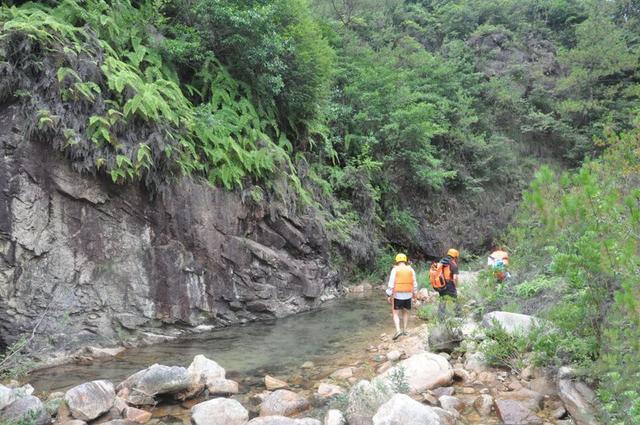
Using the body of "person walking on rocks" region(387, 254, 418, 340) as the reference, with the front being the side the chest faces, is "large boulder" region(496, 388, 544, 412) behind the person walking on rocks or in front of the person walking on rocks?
behind

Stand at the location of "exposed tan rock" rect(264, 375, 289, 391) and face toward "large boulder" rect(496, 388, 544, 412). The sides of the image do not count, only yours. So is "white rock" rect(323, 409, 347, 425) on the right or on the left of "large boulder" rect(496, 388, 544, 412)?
right

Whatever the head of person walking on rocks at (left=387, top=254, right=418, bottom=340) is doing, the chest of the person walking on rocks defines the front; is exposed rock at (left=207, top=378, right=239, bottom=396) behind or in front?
behind

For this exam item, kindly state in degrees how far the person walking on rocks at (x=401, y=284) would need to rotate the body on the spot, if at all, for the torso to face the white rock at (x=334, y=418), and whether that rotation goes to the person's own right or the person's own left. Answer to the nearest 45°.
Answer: approximately 180°

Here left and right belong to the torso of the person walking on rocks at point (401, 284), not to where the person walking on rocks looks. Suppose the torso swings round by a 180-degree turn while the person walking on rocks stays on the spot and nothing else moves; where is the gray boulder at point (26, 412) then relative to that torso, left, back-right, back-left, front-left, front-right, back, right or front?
front-right

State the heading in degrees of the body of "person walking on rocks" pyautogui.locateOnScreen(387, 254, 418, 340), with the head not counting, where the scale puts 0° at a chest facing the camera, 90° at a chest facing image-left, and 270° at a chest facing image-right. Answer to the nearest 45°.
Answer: approximately 180°

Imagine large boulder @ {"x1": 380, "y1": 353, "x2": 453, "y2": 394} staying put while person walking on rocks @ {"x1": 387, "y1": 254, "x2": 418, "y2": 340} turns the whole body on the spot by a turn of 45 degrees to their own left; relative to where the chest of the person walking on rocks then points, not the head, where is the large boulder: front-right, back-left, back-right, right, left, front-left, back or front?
back-left

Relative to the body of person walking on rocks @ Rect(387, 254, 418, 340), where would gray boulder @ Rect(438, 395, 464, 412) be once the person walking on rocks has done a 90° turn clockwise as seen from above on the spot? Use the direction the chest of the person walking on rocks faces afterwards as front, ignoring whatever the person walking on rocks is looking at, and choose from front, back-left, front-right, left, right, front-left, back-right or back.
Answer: right

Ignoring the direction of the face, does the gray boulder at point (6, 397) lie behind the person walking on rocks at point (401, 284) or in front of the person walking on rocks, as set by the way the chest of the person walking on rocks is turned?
behind

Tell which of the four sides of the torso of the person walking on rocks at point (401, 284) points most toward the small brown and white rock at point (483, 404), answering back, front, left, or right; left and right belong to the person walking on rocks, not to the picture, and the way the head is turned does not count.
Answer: back
